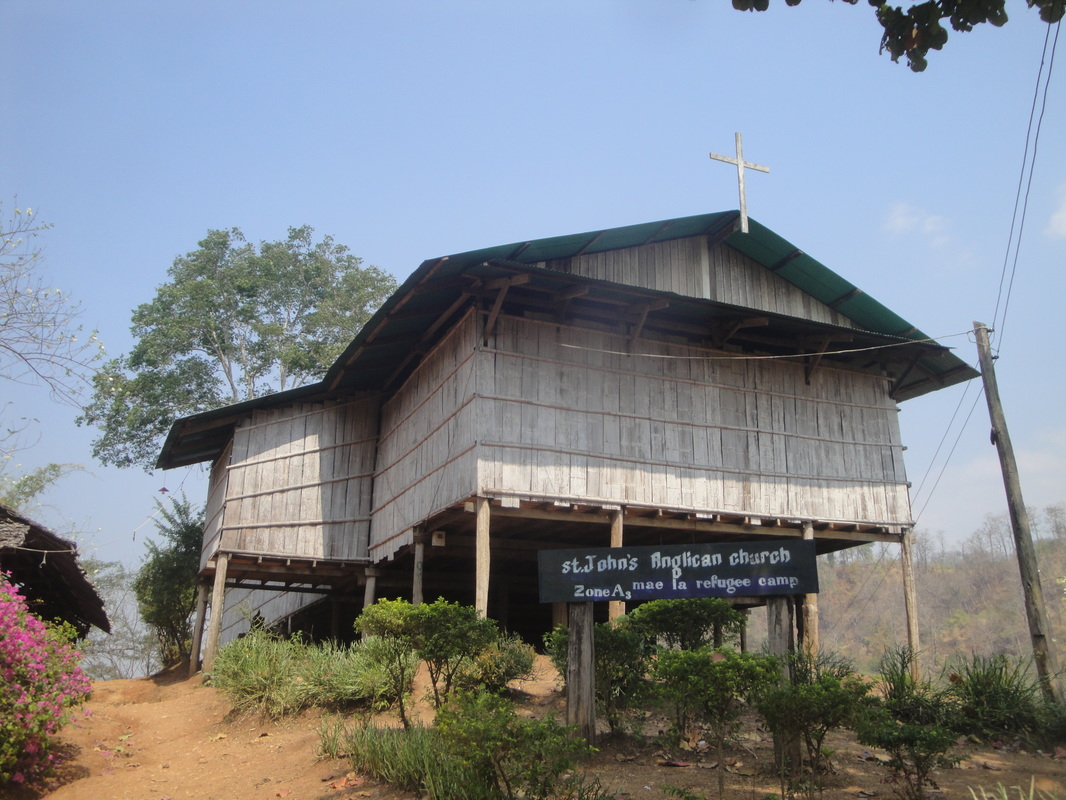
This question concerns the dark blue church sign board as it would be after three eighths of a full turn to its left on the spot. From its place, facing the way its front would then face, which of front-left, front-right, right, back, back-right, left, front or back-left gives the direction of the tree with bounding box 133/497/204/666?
left

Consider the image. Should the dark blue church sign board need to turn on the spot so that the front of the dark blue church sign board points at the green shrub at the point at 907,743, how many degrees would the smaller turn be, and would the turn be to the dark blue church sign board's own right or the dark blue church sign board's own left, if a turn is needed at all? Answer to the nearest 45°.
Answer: approximately 90° to the dark blue church sign board's own left

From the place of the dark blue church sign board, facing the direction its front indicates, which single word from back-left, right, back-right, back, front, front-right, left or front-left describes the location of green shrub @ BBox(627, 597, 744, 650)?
back

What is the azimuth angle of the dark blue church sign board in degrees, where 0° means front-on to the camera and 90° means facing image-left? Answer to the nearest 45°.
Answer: approximately 0°

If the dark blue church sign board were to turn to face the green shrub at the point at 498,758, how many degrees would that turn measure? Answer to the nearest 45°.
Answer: approximately 45° to its right

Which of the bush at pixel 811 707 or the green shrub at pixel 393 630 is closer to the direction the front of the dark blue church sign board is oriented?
the bush

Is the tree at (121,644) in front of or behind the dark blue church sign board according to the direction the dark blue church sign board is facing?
behind

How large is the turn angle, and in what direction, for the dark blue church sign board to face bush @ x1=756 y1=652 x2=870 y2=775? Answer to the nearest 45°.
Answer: approximately 45° to its left

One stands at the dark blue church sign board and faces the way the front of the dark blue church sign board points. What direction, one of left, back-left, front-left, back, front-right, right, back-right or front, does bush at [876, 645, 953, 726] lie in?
back-left

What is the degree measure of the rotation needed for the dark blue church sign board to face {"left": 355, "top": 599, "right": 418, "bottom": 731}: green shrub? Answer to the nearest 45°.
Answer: approximately 90° to its right

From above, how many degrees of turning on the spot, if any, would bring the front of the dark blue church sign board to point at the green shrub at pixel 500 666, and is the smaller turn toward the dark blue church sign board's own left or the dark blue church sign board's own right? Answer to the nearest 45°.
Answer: approximately 135° to the dark blue church sign board's own right

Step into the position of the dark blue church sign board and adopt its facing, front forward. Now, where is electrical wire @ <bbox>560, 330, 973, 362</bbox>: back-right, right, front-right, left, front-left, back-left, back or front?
back

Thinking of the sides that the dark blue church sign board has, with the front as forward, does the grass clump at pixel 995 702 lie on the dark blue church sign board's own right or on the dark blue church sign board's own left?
on the dark blue church sign board's own left

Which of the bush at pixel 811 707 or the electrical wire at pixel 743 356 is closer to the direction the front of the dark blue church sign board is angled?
the bush
